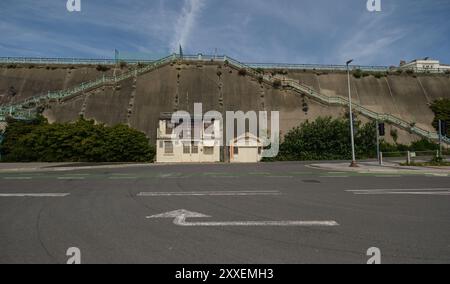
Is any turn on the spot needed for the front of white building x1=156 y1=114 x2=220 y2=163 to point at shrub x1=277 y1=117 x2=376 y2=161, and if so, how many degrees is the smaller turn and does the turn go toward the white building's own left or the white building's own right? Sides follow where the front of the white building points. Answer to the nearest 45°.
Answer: approximately 90° to the white building's own left

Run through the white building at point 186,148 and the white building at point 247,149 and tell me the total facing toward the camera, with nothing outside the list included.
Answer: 2

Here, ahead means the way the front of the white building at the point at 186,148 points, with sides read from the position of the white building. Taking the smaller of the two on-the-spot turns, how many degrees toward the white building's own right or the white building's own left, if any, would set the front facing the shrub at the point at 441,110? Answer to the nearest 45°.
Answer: approximately 90° to the white building's own left

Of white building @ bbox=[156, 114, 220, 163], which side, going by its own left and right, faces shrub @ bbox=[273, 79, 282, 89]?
left

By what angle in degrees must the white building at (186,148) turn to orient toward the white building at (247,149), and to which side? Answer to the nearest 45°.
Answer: approximately 90° to its left

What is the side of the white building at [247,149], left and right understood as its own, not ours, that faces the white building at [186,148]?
right

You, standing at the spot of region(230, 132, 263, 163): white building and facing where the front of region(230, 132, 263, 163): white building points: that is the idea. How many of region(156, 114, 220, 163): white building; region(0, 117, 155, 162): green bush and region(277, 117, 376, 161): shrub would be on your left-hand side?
1

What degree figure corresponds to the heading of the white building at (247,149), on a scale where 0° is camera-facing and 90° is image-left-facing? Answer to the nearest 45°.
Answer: approximately 0°
